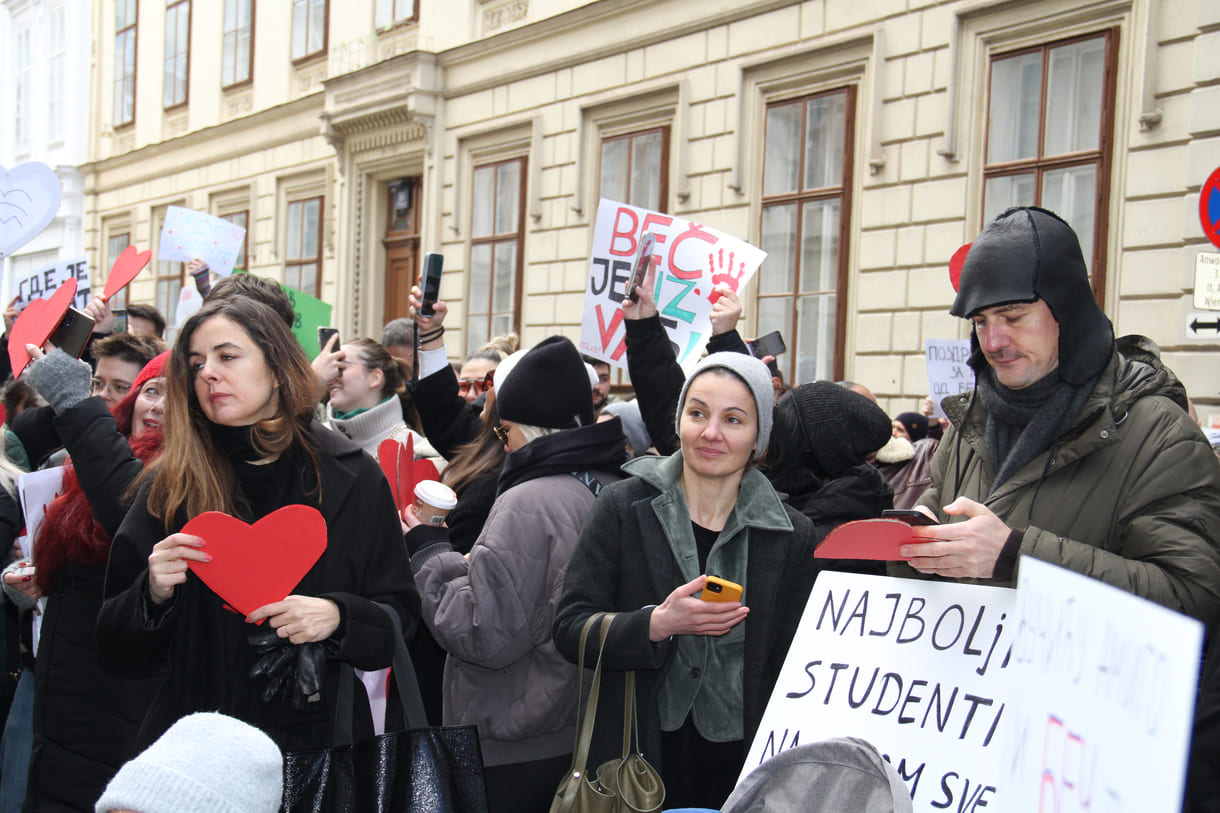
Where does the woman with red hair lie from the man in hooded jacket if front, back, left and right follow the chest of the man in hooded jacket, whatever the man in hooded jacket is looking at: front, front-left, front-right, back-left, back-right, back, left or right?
front-right

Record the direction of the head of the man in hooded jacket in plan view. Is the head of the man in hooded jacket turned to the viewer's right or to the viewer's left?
to the viewer's left

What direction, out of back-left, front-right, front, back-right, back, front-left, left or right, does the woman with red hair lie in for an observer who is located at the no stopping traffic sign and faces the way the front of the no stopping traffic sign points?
front-right

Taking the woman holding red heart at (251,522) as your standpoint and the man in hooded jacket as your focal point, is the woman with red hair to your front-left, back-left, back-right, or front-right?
back-left

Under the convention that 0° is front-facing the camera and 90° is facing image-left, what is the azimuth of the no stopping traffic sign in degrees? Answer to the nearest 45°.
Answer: approximately 0°

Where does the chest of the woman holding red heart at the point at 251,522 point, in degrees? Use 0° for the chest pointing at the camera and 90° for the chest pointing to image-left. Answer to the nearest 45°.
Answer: approximately 0°

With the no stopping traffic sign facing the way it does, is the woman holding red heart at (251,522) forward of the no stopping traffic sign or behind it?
forward
